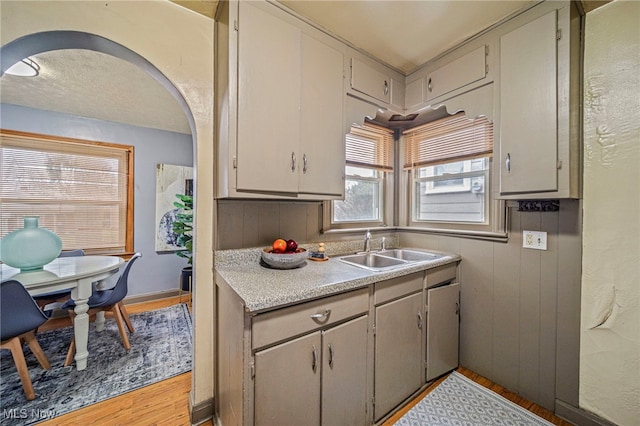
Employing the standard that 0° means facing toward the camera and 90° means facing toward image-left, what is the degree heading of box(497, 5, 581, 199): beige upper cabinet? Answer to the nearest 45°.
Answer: approximately 45°

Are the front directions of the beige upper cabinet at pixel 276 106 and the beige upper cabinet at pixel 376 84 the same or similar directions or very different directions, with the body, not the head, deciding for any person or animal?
same or similar directions

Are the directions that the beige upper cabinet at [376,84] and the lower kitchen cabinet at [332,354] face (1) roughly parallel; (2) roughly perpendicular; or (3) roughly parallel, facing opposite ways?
roughly parallel

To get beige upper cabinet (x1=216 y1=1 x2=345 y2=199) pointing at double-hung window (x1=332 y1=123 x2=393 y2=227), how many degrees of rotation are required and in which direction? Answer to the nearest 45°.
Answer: approximately 90° to its left

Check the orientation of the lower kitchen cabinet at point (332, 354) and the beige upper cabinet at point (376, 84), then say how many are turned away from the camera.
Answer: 0

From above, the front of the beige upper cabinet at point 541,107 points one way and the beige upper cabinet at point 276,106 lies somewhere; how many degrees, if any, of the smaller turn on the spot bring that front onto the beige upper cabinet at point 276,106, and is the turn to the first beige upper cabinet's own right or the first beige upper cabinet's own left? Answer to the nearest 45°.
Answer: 0° — it already faces it

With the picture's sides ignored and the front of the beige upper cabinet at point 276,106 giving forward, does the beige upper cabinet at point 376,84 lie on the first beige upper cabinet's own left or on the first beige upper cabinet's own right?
on the first beige upper cabinet's own left

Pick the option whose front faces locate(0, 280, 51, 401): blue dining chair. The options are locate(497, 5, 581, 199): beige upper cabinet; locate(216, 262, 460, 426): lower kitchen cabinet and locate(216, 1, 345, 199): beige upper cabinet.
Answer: locate(497, 5, 581, 199): beige upper cabinet

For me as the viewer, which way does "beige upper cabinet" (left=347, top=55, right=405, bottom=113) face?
facing the viewer and to the right of the viewer

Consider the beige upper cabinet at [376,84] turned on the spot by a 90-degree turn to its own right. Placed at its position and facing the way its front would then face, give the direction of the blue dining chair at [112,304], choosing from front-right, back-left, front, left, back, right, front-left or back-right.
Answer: front-right

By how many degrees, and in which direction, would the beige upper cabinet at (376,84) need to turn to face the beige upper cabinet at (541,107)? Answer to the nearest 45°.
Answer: approximately 45° to its left

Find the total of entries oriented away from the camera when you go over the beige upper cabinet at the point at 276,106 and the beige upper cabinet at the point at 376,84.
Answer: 0
